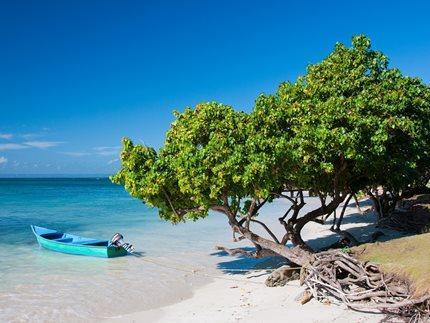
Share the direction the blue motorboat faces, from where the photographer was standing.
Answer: facing away from the viewer and to the left of the viewer

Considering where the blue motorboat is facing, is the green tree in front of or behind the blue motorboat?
behind
